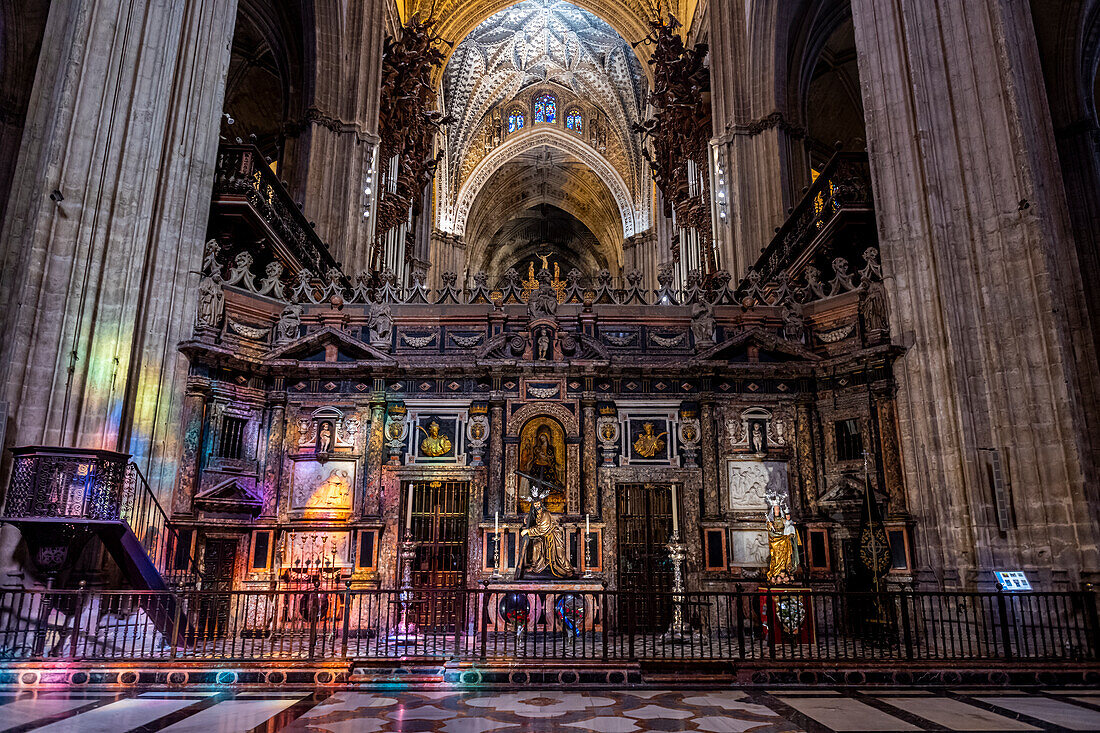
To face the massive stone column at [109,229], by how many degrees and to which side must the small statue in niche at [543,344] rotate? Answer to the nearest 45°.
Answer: approximately 45° to its right

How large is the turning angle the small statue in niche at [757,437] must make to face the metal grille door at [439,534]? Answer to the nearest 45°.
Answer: approximately 90° to its right

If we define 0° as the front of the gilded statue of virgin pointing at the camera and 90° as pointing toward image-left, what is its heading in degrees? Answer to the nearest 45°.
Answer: approximately 0°

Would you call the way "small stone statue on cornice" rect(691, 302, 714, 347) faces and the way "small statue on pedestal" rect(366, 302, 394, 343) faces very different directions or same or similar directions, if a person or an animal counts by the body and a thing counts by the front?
same or similar directions

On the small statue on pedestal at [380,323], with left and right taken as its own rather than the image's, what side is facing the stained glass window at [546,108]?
back

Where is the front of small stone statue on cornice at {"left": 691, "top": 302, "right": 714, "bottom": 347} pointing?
toward the camera

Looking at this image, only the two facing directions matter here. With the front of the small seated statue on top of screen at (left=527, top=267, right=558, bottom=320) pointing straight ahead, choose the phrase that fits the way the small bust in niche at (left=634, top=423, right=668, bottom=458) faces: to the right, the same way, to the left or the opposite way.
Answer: the same way

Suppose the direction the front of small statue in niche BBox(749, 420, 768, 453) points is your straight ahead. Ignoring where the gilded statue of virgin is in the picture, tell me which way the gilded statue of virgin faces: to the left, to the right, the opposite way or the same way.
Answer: the same way

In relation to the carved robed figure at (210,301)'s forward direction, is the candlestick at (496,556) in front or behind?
in front

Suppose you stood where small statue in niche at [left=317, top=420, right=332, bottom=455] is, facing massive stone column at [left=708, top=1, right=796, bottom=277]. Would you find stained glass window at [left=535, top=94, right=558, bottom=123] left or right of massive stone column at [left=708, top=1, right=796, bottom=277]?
left

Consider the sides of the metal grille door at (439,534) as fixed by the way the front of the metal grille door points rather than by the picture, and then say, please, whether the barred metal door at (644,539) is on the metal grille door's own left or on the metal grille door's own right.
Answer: on the metal grille door's own left

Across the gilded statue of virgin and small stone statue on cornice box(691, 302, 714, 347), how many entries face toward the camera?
2

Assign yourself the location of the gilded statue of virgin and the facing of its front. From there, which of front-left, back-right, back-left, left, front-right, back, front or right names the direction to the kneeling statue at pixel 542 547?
right

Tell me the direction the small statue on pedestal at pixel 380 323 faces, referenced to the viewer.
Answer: facing the viewer

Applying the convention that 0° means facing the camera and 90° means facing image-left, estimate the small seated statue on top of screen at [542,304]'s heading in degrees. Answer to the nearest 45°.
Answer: approximately 0°

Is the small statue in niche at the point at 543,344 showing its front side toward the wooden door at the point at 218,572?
no

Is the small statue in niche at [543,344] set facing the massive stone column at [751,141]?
no
